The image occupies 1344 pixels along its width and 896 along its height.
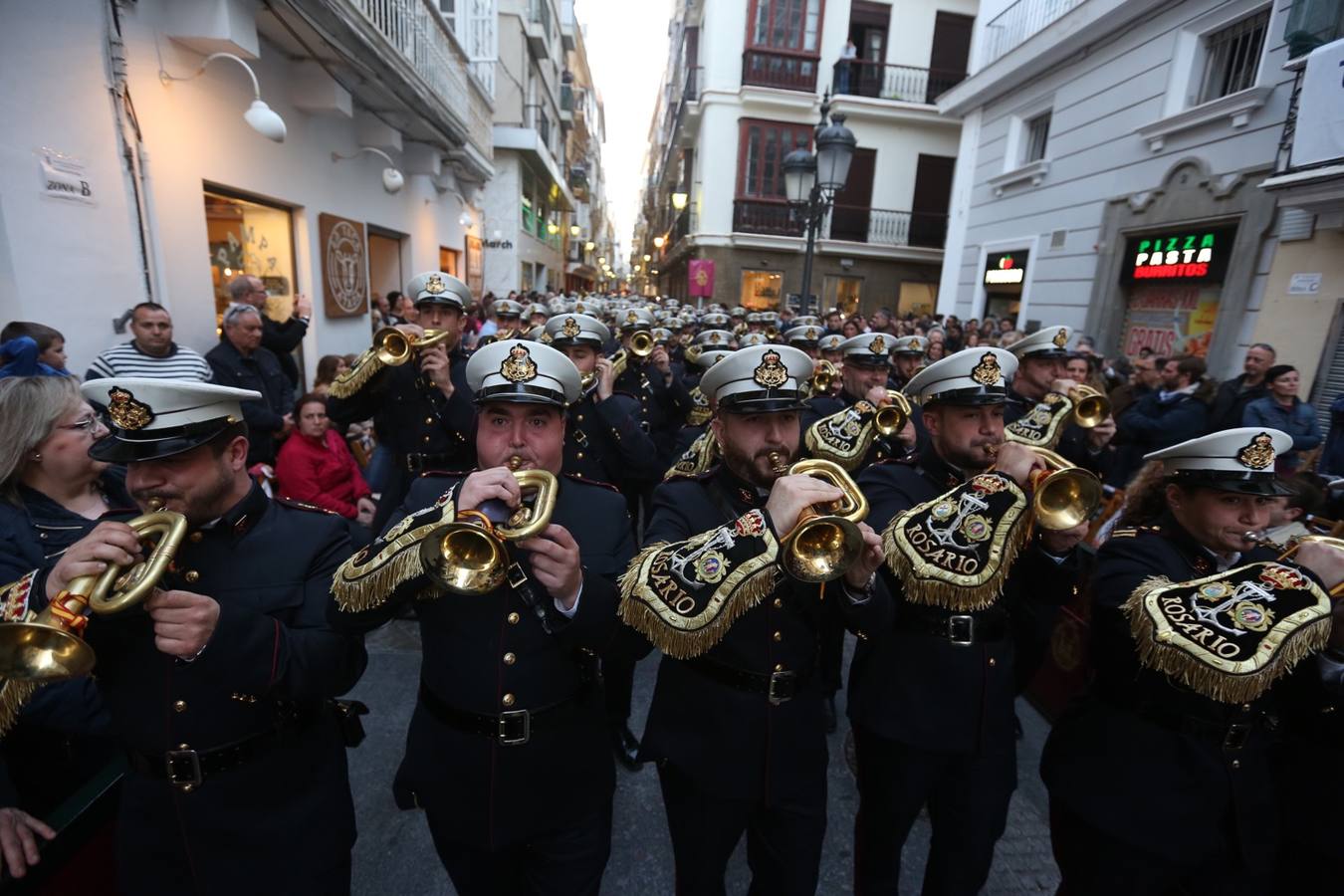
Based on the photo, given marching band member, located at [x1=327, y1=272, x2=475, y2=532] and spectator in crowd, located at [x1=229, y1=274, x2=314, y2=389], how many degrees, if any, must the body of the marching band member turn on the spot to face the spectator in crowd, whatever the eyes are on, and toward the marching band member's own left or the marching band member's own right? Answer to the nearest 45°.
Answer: approximately 135° to the marching band member's own right

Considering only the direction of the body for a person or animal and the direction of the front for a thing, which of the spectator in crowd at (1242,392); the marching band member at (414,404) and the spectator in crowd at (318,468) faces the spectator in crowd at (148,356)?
the spectator in crowd at (1242,392)

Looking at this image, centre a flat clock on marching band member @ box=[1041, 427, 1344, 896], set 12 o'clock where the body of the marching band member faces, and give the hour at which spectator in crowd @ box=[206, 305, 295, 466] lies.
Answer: The spectator in crowd is roughly at 4 o'clock from the marching band member.

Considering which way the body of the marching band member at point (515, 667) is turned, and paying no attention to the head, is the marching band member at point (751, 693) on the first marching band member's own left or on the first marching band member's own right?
on the first marching band member's own left

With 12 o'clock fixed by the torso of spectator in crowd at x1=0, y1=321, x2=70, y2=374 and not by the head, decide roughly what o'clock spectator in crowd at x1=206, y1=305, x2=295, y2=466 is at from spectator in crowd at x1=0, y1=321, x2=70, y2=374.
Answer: spectator in crowd at x1=206, y1=305, x2=295, y2=466 is roughly at 11 o'clock from spectator in crowd at x1=0, y1=321, x2=70, y2=374.

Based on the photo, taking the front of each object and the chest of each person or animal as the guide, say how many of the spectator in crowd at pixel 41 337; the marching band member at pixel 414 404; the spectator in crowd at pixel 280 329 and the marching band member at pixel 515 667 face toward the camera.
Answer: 2

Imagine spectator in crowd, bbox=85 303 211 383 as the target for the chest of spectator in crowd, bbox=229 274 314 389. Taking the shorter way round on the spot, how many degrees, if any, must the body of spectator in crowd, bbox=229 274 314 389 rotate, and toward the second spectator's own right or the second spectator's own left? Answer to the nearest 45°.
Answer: approximately 135° to the second spectator's own right

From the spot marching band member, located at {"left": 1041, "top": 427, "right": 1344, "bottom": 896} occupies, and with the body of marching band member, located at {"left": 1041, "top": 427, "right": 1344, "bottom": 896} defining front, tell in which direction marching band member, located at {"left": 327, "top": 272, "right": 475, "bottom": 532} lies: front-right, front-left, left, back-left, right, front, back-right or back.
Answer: back-right

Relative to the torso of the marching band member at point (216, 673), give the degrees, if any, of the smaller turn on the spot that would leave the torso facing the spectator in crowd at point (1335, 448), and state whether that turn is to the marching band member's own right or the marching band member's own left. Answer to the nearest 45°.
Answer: approximately 135° to the marching band member's own left

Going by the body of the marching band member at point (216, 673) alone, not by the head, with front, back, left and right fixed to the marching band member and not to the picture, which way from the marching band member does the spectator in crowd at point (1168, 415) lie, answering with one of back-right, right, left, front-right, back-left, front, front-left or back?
back-left
